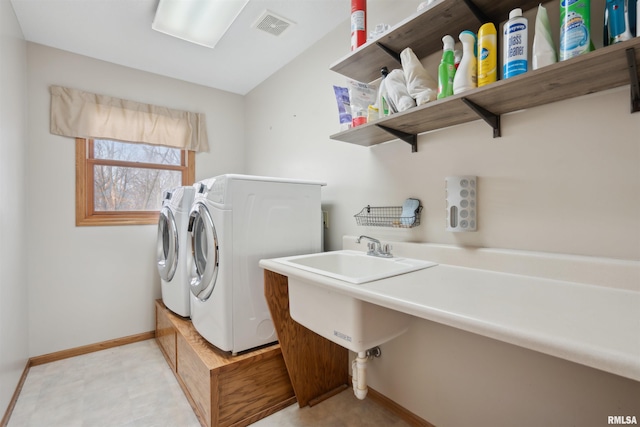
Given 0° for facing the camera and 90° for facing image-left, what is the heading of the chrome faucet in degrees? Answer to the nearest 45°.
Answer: approximately 45°

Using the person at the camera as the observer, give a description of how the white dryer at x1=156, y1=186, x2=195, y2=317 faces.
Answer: facing to the left of the viewer

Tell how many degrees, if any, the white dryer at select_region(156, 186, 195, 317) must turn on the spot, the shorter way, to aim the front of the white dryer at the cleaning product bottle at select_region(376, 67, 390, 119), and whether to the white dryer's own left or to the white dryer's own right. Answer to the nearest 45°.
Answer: approximately 135° to the white dryer's own left

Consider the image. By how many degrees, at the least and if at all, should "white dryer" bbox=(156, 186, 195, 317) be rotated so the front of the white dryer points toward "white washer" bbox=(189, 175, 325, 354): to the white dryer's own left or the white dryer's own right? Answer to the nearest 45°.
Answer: approximately 135° to the white dryer's own left

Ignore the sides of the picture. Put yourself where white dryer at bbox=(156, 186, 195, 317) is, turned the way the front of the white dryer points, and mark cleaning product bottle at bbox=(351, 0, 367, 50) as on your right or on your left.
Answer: on your left

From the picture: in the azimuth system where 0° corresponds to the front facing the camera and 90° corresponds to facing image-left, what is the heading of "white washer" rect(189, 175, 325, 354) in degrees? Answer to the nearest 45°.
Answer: approximately 45°

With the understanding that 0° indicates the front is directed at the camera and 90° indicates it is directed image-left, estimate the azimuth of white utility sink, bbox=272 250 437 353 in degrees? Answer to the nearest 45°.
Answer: approximately 45°

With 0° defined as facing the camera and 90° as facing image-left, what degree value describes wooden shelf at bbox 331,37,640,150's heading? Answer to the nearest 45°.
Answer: approximately 45°
